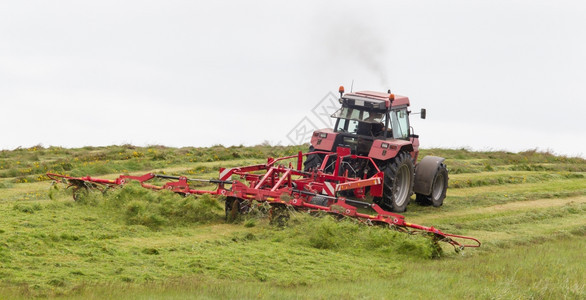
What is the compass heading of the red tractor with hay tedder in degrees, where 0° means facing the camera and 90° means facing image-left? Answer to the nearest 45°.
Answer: approximately 225°
